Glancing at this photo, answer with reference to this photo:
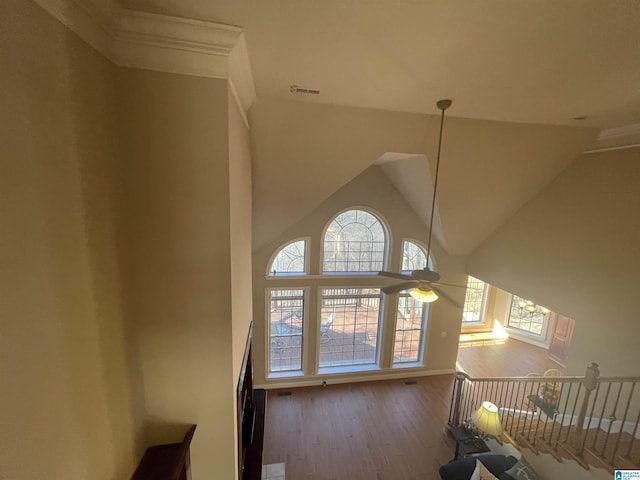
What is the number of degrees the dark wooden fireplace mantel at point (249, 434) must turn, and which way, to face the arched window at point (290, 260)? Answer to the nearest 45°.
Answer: approximately 90° to its left

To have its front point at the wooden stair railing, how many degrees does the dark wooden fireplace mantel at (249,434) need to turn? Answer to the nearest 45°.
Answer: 0° — it already faces it

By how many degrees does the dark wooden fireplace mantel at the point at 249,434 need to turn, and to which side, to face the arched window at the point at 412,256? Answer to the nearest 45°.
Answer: approximately 45° to its left

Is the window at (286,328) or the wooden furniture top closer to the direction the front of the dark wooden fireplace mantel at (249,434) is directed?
the window

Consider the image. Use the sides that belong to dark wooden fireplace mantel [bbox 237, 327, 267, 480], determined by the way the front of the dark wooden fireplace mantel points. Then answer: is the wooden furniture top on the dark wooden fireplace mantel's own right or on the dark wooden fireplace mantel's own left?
on the dark wooden fireplace mantel's own right

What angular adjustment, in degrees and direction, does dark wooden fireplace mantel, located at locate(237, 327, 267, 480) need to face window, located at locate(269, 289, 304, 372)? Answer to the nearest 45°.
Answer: approximately 90° to its left

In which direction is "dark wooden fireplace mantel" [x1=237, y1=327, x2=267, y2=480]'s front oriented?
to the viewer's right
